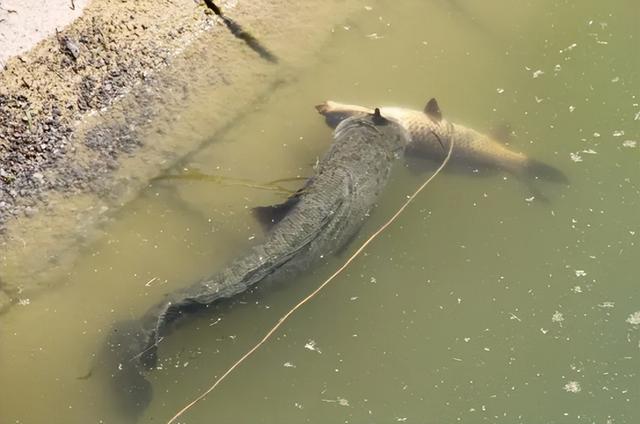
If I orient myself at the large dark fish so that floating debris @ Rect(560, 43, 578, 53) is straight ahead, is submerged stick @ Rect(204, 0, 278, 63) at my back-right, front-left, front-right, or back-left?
front-left

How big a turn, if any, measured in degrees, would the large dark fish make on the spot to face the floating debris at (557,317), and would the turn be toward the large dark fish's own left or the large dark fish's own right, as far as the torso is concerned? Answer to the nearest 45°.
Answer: approximately 45° to the large dark fish's own right

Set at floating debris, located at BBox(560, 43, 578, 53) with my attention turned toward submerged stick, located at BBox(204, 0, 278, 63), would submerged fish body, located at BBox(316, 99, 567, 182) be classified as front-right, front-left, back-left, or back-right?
front-left

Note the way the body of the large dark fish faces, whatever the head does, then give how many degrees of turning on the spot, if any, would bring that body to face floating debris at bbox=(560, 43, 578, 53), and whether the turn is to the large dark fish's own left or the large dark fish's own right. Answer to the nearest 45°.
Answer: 0° — it already faces it

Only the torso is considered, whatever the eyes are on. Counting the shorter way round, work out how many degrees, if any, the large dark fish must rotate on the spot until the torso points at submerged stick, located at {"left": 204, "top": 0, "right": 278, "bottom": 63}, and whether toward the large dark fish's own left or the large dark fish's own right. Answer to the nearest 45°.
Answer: approximately 45° to the large dark fish's own left

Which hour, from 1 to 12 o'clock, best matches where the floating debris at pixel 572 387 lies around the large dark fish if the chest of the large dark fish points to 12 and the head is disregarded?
The floating debris is roughly at 2 o'clock from the large dark fish.

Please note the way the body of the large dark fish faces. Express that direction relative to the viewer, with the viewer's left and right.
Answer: facing away from the viewer and to the right of the viewer
